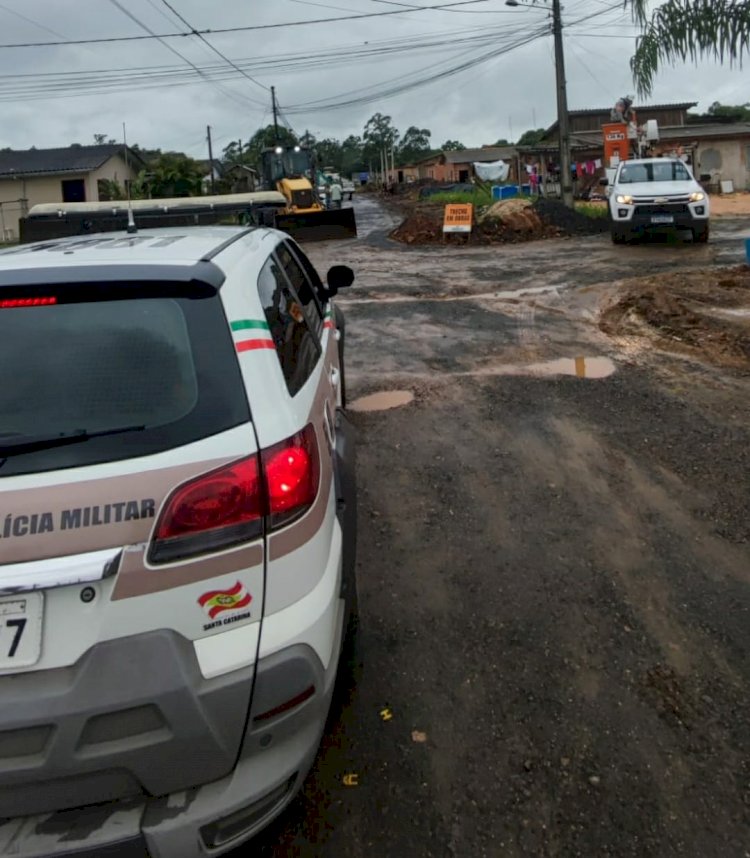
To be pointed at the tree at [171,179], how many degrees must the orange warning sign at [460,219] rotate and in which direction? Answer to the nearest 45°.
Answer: approximately 135° to its right

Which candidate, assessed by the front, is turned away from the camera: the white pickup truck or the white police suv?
the white police suv

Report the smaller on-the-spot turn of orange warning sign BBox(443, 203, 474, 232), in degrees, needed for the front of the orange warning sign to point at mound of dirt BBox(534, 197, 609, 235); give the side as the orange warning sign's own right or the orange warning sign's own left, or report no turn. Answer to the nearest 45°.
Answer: approximately 135° to the orange warning sign's own left

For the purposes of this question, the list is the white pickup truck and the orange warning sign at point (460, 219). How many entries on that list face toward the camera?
2

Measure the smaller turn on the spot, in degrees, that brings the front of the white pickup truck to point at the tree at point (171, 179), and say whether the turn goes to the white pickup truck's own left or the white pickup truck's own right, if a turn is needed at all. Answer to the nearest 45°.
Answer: approximately 135° to the white pickup truck's own right

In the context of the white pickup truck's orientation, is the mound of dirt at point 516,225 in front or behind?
behind

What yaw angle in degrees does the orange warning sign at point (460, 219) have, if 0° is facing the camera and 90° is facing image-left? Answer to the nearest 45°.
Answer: approximately 0°

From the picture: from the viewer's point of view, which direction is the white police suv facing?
away from the camera

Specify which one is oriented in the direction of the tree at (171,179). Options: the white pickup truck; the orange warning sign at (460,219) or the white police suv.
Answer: the white police suv

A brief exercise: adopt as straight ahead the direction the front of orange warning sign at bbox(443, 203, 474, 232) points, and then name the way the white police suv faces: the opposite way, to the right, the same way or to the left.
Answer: the opposite way
